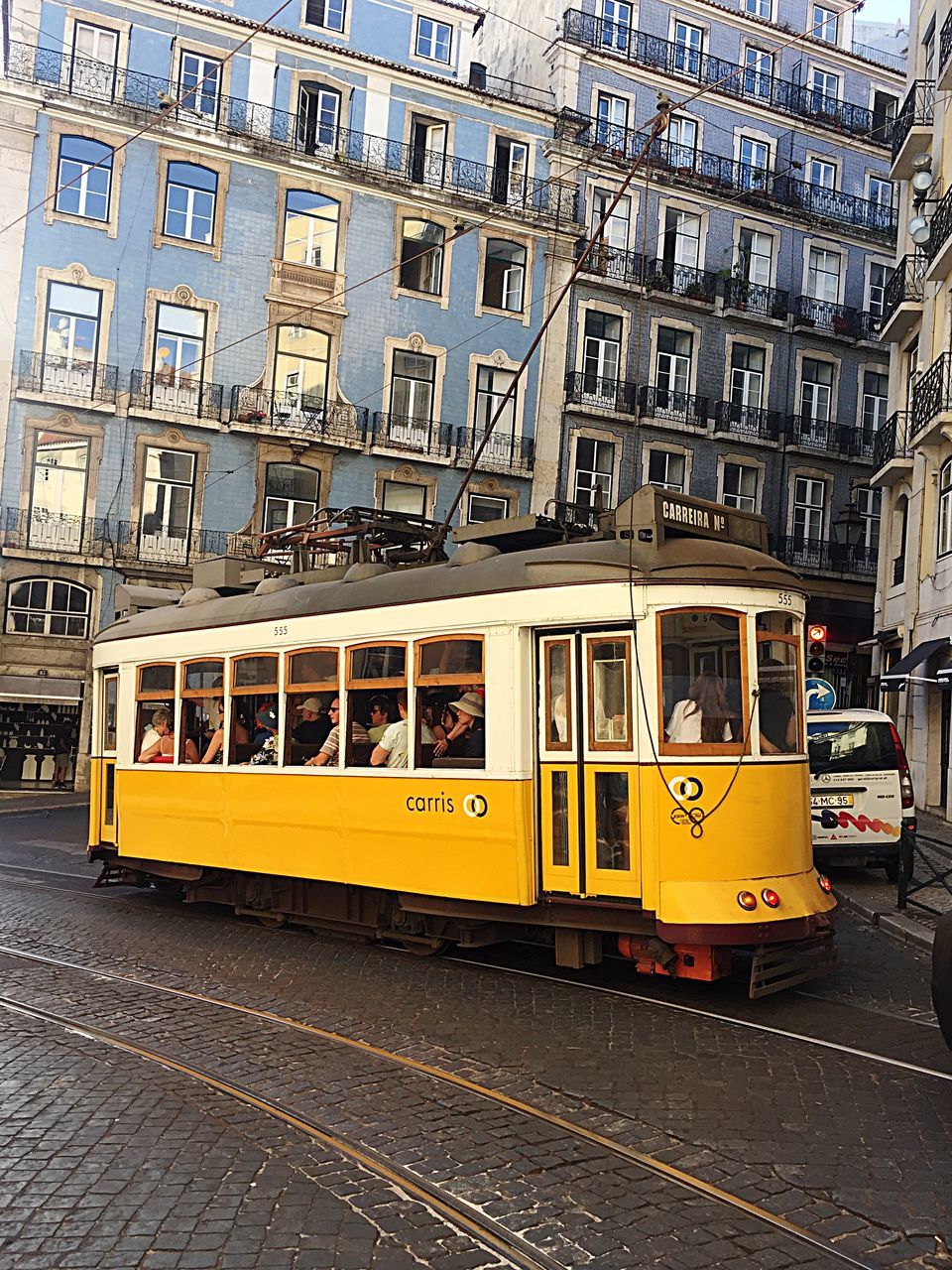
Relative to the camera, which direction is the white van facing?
away from the camera

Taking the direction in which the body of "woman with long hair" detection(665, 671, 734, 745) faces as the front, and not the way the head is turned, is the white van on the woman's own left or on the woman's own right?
on the woman's own right

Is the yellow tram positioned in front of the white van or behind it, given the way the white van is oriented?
behind
